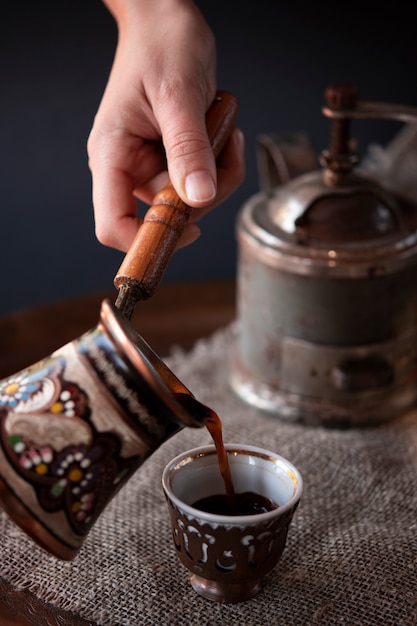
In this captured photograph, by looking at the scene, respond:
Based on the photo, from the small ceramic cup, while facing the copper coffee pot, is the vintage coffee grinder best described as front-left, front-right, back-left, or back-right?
back-right

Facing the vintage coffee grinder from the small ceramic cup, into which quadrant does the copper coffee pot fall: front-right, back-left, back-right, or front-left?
back-left

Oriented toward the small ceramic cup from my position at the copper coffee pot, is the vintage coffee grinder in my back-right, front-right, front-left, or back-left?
front-left

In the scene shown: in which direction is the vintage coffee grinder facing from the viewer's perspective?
toward the camera
